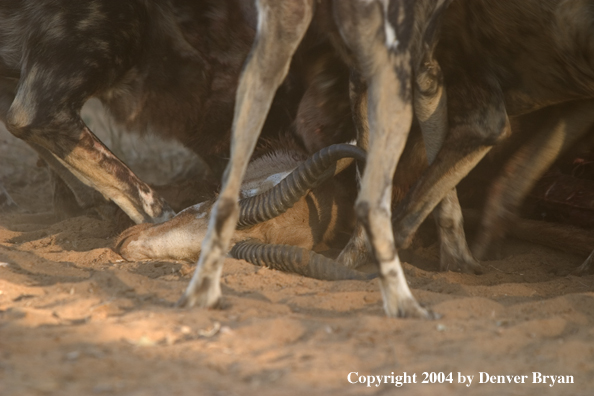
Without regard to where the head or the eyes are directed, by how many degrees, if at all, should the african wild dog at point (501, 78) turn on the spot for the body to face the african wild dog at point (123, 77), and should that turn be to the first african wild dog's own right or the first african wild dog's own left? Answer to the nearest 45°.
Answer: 0° — it already faces it

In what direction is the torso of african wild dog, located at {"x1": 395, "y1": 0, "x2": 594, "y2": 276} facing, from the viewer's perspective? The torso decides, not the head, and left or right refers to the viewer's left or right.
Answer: facing to the left of the viewer
